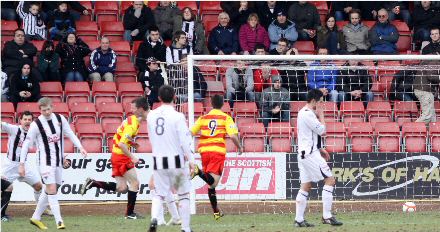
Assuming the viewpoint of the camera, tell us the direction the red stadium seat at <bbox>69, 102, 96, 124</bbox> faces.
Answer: facing the viewer

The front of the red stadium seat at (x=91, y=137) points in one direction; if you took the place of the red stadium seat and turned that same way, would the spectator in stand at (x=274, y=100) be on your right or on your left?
on your left

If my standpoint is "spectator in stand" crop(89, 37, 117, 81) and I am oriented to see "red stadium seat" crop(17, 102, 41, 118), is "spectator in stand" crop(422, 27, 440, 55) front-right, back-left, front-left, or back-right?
back-left

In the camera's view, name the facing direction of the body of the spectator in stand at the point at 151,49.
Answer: toward the camera

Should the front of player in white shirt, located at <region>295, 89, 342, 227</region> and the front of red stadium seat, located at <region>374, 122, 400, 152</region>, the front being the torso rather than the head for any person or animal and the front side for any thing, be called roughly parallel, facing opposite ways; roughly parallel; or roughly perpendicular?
roughly perpendicular

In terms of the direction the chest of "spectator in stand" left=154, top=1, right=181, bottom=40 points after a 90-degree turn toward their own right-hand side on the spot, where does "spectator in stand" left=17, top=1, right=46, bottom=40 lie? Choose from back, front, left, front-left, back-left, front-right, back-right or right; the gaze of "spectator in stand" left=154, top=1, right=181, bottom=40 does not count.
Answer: front

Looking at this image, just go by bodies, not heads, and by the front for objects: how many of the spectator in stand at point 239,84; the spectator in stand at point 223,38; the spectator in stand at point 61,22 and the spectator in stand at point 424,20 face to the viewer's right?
0

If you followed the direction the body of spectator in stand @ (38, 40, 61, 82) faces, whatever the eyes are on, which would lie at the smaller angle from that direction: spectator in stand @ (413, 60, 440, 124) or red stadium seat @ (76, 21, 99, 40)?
the spectator in stand

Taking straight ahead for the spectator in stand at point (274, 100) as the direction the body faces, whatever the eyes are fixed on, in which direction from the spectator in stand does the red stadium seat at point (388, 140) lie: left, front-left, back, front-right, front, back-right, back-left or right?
left

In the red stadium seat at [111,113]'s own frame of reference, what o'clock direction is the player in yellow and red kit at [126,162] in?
The player in yellow and red kit is roughly at 12 o'clock from the red stadium seat.

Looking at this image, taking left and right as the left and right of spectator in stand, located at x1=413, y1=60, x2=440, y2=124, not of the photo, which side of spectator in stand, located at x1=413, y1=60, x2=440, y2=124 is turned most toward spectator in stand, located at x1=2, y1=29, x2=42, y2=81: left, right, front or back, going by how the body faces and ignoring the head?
front

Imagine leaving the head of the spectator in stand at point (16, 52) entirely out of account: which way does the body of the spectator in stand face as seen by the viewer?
toward the camera

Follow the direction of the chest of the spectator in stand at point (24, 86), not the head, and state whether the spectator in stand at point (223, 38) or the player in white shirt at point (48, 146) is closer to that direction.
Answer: the player in white shirt

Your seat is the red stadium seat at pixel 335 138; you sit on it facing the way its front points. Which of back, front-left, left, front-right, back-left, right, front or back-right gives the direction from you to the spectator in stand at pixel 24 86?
right
